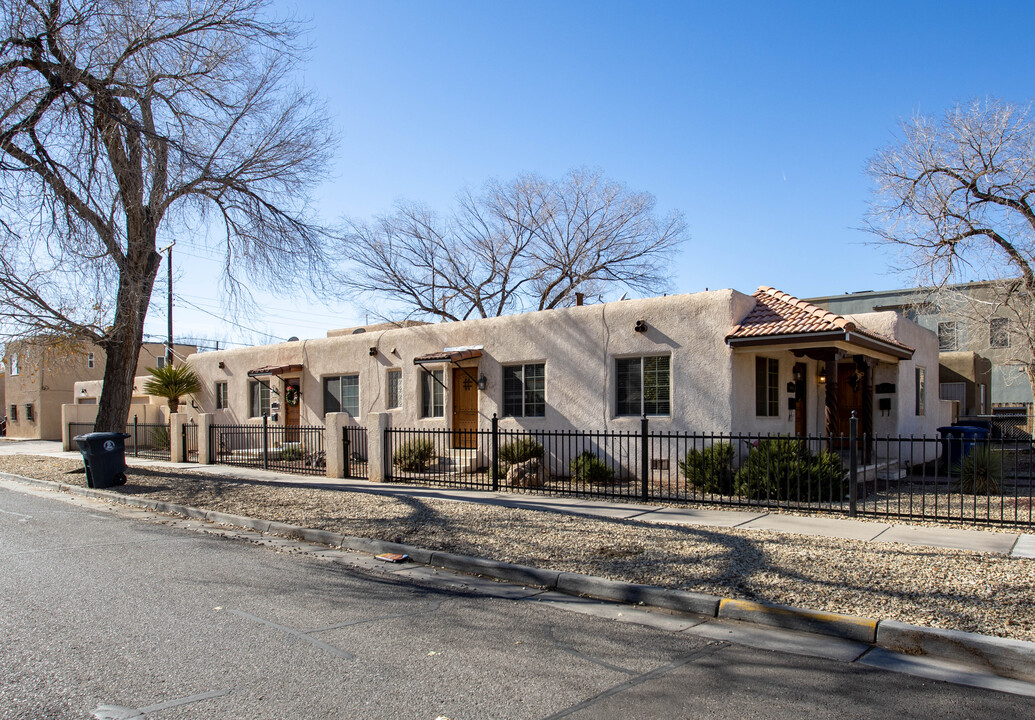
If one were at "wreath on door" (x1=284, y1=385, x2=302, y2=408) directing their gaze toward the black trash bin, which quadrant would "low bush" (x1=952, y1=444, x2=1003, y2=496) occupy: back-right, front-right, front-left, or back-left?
front-left

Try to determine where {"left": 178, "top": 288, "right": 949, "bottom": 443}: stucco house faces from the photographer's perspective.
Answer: facing the viewer and to the left of the viewer

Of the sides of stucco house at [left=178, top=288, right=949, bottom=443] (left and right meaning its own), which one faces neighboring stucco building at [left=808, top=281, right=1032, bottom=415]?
back

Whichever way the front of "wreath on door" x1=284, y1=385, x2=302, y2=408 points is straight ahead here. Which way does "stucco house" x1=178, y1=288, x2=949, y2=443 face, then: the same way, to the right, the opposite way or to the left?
the same way

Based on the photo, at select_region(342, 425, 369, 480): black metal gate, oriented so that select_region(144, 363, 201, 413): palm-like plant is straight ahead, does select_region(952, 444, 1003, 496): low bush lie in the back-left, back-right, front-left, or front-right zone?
back-right

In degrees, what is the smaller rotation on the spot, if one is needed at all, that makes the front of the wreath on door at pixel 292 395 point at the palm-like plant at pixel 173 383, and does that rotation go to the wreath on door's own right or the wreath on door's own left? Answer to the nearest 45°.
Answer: approximately 90° to the wreath on door's own right

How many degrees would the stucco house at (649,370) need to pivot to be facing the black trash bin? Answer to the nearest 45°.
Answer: approximately 45° to its right

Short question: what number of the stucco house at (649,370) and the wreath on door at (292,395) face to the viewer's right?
0

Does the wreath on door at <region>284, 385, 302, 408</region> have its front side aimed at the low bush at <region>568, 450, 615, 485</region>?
no

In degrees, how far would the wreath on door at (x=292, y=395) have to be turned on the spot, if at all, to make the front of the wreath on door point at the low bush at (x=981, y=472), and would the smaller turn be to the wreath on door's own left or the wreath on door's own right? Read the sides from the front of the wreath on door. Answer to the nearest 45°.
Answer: approximately 90° to the wreath on door's own left

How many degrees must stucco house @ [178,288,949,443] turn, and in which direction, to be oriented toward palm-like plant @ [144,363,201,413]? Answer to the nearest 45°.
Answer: approximately 90° to its right

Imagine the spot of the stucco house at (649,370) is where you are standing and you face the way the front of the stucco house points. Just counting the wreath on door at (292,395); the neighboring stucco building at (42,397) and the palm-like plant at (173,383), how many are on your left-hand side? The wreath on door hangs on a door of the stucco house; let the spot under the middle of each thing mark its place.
0
